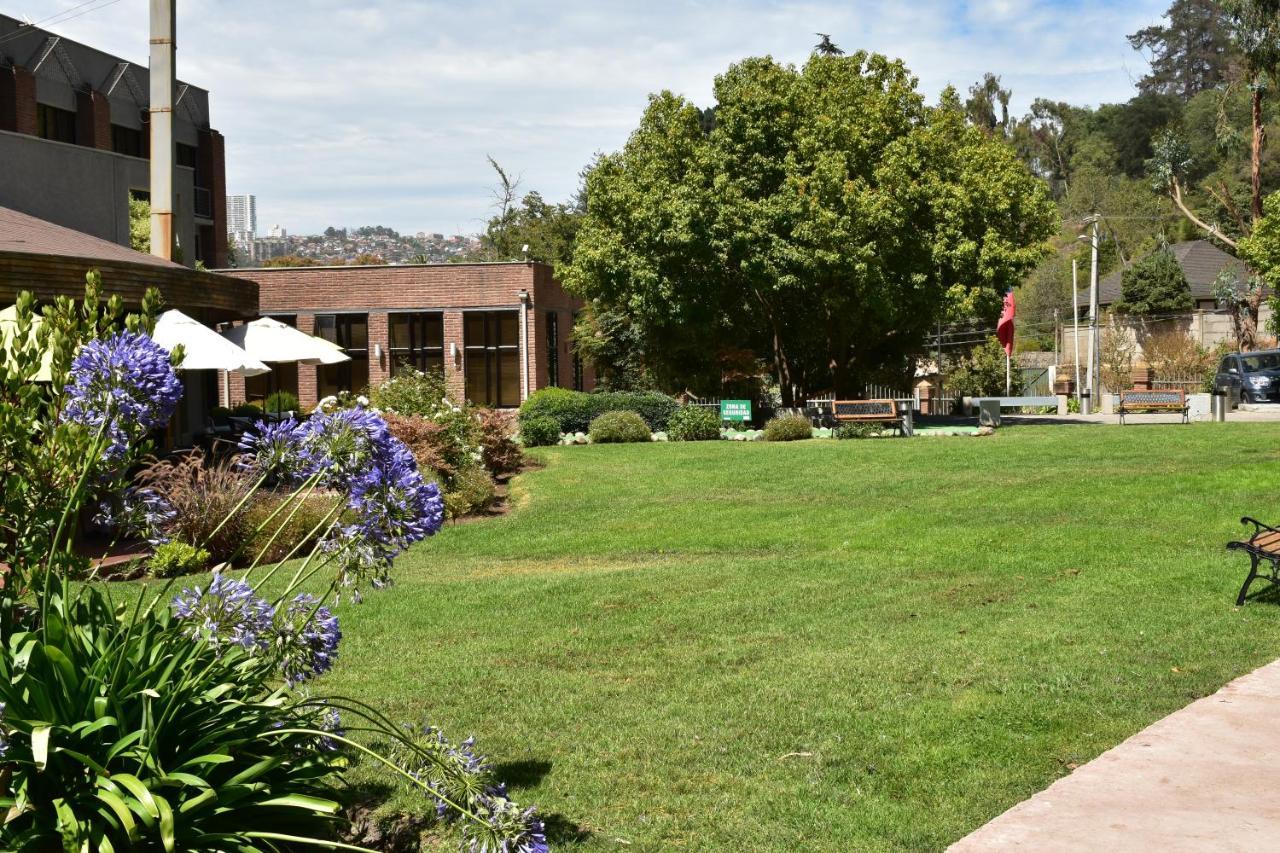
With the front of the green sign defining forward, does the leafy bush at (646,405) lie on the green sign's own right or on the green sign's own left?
on the green sign's own right

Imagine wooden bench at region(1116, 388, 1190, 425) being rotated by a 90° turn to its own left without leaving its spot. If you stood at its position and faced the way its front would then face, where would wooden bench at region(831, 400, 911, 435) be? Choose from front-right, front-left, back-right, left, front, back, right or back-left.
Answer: back-right

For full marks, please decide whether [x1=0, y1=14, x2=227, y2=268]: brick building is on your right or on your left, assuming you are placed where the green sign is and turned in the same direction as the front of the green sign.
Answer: on your right

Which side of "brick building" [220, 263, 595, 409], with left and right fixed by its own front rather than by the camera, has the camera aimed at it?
front

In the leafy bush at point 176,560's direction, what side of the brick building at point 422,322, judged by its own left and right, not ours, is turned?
front

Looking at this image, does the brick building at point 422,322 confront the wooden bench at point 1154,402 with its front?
no

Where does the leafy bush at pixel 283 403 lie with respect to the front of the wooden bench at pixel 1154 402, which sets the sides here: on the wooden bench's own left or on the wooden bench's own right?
on the wooden bench's own right

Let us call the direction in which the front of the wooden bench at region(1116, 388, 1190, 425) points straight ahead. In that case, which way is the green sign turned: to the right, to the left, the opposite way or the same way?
the same way

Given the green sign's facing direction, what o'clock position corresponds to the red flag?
The red flag is roughly at 8 o'clock from the green sign.

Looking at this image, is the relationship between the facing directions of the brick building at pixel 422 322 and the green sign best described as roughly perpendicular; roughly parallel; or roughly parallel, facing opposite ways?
roughly parallel

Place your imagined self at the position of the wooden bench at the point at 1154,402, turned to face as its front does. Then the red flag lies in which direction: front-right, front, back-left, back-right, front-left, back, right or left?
back-right

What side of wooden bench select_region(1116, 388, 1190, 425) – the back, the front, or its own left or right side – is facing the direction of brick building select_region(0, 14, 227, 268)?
right

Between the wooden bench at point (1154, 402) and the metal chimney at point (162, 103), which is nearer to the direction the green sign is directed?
the metal chimney

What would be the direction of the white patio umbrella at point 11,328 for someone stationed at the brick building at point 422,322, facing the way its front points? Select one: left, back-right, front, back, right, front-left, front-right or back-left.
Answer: front

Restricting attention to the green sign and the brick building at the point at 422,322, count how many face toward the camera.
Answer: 2

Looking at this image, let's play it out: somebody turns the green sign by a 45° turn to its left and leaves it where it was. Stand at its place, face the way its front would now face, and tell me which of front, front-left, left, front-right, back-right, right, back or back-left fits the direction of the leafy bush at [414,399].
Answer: right

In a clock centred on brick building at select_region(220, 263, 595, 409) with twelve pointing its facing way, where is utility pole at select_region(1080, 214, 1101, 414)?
The utility pole is roughly at 9 o'clock from the brick building.

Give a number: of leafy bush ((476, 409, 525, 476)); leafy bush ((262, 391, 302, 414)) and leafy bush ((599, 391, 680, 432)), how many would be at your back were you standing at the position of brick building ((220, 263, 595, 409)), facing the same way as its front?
0
